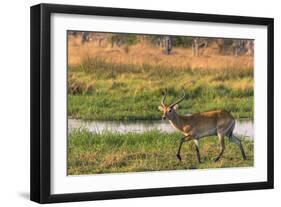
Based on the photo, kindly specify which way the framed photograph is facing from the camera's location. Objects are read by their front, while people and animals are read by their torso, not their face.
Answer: facing the viewer and to the right of the viewer
